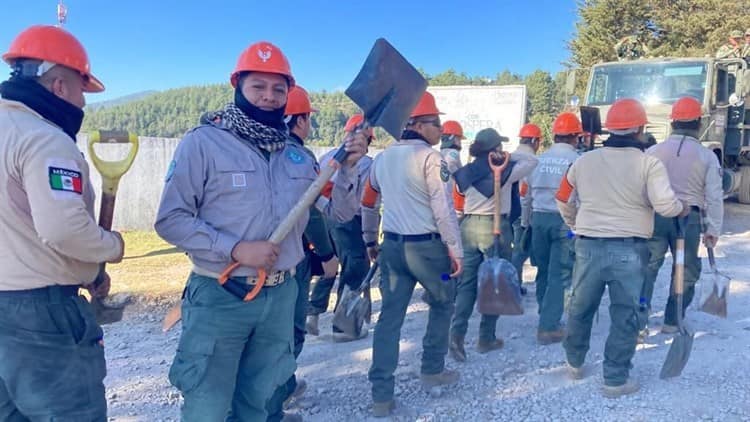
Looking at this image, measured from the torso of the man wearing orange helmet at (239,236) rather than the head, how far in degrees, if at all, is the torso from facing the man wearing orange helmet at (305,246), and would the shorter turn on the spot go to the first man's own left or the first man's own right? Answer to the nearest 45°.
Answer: approximately 135° to the first man's own left

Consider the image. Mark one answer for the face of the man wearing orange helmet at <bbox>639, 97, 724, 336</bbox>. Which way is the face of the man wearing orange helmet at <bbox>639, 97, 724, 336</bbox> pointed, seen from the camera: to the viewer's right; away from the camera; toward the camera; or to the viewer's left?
away from the camera

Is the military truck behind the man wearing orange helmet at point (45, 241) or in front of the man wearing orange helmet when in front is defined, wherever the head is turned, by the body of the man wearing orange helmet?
in front

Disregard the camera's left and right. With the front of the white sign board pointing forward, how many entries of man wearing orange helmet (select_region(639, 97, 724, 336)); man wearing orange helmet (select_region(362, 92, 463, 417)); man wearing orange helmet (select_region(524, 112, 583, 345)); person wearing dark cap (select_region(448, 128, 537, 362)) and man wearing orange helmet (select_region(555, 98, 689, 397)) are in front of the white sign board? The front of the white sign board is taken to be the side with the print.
5

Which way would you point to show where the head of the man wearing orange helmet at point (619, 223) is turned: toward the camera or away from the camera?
away from the camera

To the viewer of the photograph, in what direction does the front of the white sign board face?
facing the viewer

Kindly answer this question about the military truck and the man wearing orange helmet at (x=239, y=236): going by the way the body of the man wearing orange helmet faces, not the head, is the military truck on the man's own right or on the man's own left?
on the man's own left

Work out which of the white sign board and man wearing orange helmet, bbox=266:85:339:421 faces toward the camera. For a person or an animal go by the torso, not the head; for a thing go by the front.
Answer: the white sign board

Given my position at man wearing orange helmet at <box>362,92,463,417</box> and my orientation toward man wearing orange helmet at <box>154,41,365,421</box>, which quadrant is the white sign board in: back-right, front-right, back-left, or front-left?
back-right

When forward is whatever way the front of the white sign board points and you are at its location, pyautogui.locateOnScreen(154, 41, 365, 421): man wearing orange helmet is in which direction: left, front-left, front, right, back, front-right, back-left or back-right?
front

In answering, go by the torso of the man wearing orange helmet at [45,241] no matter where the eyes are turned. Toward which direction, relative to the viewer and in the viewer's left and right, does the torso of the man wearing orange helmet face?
facing away from the viewer and to the right of the viewer

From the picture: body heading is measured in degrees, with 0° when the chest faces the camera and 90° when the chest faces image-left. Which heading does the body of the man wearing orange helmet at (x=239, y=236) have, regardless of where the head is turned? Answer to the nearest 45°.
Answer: approximately 315°

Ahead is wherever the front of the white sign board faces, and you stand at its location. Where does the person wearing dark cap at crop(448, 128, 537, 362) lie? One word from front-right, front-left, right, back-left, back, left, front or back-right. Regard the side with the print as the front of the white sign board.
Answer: front

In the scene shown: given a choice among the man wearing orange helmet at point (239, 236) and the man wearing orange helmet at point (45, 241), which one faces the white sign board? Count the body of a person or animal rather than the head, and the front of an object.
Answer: the man wearing orange helmet at point (45, 241)

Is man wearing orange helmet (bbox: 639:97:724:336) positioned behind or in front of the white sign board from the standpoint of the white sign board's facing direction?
in front
